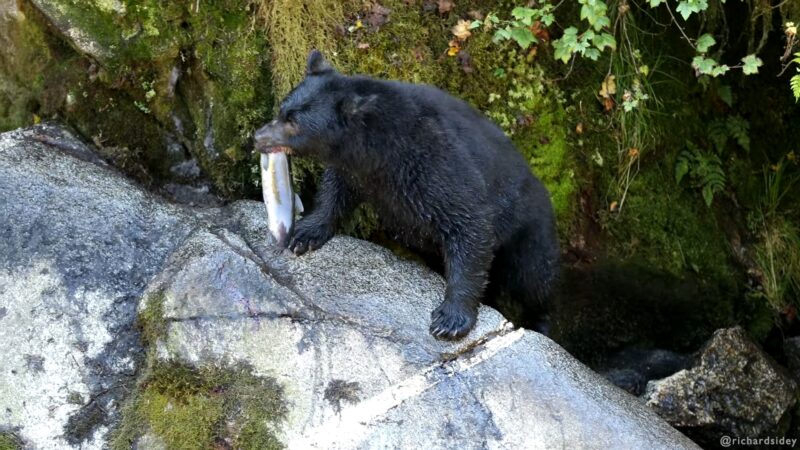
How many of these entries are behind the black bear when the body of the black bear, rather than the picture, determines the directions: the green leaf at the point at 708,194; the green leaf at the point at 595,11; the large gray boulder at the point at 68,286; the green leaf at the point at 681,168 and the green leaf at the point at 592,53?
4

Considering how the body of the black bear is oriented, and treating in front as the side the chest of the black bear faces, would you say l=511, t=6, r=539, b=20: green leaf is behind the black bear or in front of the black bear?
behind

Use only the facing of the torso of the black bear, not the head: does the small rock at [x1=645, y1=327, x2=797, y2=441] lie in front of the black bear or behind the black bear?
behind

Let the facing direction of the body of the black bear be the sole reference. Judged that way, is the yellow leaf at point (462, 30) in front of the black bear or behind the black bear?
behind

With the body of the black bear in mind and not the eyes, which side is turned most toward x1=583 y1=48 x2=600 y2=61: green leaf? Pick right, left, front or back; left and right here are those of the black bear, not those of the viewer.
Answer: back

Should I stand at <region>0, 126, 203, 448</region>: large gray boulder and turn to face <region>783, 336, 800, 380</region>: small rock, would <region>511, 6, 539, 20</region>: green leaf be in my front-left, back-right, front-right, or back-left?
front-left

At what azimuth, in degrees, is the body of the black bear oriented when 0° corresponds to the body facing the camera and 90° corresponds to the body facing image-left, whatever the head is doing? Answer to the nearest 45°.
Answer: approximately 45°

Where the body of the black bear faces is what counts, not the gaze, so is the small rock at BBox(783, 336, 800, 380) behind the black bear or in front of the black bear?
behind

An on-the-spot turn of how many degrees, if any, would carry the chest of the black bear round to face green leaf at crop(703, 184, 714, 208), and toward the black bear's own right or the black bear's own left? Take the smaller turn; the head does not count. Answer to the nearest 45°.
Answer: approximately 180°

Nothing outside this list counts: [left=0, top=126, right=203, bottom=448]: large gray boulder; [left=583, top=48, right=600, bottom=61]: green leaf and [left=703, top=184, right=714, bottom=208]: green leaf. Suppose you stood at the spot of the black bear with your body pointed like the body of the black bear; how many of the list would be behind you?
2

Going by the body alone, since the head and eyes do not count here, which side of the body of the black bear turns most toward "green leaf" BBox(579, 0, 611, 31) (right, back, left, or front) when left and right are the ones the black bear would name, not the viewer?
back
